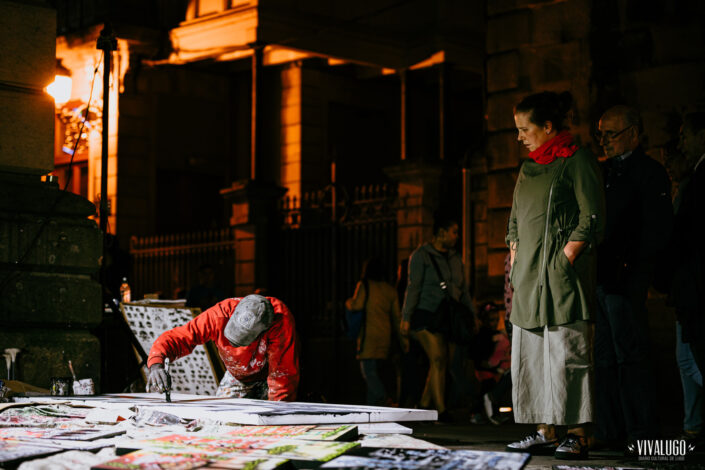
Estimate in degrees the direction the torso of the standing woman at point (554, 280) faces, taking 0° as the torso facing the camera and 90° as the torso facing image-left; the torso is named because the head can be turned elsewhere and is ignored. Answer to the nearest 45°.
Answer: approximately 45°

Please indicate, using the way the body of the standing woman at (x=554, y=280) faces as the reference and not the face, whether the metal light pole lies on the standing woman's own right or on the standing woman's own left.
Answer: on the standing woman's own right

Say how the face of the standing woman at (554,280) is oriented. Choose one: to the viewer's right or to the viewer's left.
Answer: to the viewer's left

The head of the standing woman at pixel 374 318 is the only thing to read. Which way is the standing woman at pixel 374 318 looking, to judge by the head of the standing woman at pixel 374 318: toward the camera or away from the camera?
away from the camera

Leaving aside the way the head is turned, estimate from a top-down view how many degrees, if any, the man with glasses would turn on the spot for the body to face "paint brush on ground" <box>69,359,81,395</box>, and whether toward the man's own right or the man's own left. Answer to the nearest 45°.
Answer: approximately 45° to the man's own right

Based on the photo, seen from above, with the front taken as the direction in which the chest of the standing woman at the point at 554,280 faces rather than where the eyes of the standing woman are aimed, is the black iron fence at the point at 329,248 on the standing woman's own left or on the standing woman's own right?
on the standing woman's own right

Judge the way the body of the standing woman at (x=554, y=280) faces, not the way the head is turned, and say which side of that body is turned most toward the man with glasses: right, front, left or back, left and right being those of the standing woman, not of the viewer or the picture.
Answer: back

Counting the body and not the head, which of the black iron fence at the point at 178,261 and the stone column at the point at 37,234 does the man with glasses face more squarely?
the stone column

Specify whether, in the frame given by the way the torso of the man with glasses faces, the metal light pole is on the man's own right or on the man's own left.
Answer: on the man's own right

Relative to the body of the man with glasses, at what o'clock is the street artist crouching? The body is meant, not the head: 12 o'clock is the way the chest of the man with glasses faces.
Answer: The street artist crouching is roughly at 1 o'clock from the man with glasses.

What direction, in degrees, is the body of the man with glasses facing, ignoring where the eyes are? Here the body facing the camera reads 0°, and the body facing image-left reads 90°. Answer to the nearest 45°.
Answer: approximately 45°
